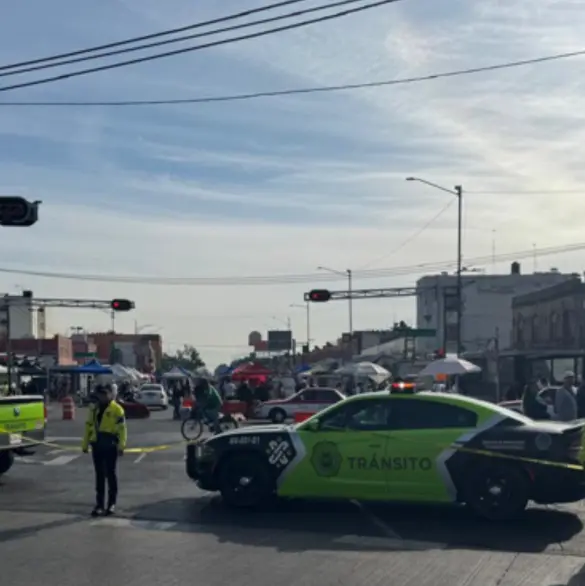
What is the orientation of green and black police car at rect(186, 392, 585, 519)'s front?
to the viewer's left

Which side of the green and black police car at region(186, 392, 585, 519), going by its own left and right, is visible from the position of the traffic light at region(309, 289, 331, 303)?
right

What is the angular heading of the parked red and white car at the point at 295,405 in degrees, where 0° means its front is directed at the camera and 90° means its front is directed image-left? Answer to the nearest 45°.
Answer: approximately 90°

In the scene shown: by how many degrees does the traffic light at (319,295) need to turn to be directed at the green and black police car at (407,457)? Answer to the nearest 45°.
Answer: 0° — it already faces it

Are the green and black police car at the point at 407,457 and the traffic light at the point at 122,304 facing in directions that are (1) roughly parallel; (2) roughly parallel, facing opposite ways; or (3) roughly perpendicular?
roughly perpendicular

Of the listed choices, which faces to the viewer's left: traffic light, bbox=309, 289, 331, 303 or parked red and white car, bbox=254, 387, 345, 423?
the parked red and white car

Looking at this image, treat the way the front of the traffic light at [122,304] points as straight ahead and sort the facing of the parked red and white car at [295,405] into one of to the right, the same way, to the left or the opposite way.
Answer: to the right

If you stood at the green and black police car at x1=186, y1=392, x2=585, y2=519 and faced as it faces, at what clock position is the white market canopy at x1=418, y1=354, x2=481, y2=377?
The white market canopy is roughly at 3 o'clock from the green and black police car.

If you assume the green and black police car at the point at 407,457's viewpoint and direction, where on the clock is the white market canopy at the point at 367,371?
The white market canopy is roughly at 3 o'clock from the green and black police car.

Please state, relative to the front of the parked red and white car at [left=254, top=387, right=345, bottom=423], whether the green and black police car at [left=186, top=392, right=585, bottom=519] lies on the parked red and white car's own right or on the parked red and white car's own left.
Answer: on the parked red and white car's own left

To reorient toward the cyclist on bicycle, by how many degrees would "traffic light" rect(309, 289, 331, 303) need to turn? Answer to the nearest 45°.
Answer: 0° — it already faces them
